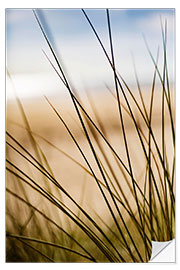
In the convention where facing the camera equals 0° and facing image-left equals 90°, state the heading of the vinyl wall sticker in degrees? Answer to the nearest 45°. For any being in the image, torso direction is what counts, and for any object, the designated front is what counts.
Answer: approximately 0°
